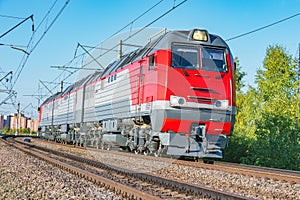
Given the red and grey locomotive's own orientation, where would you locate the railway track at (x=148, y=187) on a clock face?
The railway track is roughly at 2 o'clock from the red and grey locomotive.

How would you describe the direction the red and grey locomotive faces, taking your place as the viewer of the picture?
facing the viewer and to the right of the viewer
